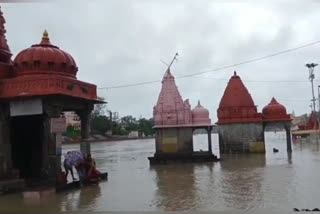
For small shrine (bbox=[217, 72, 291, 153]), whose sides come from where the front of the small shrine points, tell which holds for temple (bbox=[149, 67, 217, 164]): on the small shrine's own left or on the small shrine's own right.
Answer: on the small shrine's own right

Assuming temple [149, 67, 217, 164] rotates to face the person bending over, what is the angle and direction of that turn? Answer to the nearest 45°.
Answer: approximately 90° to its right

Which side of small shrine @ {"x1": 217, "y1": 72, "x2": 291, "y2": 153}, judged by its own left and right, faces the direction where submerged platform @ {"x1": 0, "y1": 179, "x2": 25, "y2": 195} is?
right

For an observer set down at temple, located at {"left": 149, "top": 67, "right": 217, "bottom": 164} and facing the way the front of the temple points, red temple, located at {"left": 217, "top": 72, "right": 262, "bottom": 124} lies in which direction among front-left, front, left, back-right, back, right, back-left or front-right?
front-left

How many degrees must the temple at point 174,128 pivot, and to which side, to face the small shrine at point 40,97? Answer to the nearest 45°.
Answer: approximately 90° to its right
